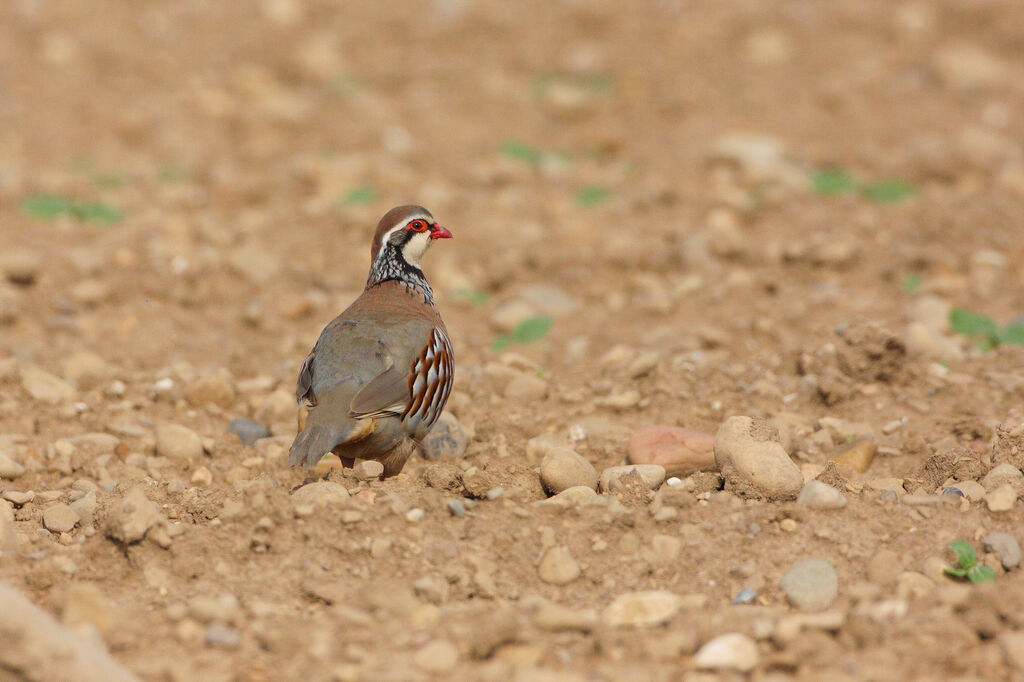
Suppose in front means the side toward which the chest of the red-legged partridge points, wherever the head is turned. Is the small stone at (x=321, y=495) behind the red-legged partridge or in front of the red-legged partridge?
behind

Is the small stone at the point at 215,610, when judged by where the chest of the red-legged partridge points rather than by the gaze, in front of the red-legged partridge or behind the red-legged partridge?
behind

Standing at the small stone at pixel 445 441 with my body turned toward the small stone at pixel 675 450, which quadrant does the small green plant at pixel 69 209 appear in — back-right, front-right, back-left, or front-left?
back-left

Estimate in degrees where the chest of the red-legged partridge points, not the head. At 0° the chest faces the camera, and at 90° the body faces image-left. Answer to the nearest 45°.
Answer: approximately 225°

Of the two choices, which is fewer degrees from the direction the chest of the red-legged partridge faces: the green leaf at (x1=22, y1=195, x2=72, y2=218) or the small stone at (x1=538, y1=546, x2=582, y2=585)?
the green leaf

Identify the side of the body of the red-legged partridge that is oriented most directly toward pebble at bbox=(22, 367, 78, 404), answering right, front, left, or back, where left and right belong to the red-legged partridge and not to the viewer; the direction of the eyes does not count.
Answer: left

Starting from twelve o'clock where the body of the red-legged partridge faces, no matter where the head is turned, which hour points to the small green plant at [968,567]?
The small green plant is roughly at 3 o'clock from the red-legged partridge.

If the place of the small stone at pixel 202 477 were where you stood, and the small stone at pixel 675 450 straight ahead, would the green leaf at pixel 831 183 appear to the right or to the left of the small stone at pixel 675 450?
left

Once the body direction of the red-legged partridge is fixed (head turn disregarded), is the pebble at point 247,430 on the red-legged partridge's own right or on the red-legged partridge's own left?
on the red-legged partridge's own left

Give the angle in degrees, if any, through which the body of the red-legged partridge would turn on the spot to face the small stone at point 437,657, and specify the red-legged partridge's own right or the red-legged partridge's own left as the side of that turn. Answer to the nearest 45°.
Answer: approximately 135° to the red-legged partridge's own right

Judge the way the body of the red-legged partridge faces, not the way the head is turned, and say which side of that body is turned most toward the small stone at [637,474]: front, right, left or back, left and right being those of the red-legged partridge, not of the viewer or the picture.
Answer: right
